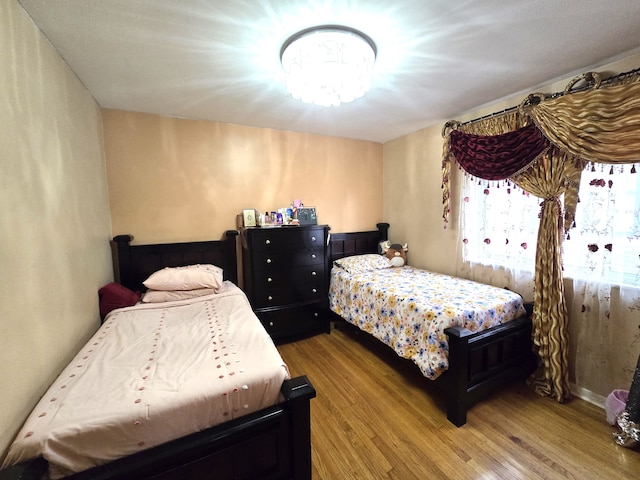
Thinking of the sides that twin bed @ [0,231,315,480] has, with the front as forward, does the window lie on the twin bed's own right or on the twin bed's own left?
on the twin bed's own left

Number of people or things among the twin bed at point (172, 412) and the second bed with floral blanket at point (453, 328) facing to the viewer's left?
0

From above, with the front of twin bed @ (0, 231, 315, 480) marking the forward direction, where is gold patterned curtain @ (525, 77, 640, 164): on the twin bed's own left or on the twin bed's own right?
on the twin bed's own left

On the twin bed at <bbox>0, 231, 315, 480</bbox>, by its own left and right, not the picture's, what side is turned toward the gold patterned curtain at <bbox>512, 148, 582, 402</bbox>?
left

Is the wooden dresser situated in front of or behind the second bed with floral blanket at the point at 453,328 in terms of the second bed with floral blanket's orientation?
behind

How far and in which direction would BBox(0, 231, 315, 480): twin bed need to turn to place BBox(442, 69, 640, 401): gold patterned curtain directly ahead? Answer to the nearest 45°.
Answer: approximately 90° to its left

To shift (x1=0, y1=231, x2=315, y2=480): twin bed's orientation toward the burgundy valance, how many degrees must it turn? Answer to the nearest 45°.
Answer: approximately 90° to its left

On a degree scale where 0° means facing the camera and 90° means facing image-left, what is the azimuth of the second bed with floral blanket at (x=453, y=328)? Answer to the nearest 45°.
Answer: approximately 315°

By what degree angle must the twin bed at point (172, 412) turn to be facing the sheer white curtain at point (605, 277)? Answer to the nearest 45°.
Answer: approximately 90° to its left

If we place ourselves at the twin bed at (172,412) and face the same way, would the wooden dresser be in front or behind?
behind
